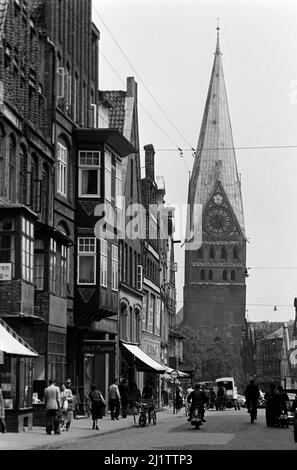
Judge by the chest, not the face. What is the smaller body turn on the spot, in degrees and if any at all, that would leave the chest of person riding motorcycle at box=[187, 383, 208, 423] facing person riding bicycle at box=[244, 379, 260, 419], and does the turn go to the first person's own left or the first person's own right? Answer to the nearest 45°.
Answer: approximately 45° to the first person's own right

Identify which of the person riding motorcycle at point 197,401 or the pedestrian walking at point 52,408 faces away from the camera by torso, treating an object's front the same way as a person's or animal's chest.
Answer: the pedestrian walking

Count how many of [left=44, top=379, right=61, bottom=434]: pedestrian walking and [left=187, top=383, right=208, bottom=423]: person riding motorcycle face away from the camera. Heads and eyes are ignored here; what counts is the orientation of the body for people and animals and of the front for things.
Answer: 2

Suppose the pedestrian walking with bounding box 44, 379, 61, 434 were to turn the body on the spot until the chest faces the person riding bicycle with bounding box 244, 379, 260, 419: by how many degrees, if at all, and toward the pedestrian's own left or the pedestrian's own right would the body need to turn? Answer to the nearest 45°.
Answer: approximately 45° to the pedestrian's own right

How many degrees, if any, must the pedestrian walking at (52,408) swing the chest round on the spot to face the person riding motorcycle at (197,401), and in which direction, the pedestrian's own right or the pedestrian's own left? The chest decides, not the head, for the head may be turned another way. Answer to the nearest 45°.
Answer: approximately 45° to the pedestrian's own right

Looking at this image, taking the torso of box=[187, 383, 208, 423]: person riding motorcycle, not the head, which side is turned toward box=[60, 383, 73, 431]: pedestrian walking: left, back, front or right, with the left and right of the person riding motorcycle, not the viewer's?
left

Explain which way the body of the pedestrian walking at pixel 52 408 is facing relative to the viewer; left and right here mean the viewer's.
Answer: facing away from the viewer
